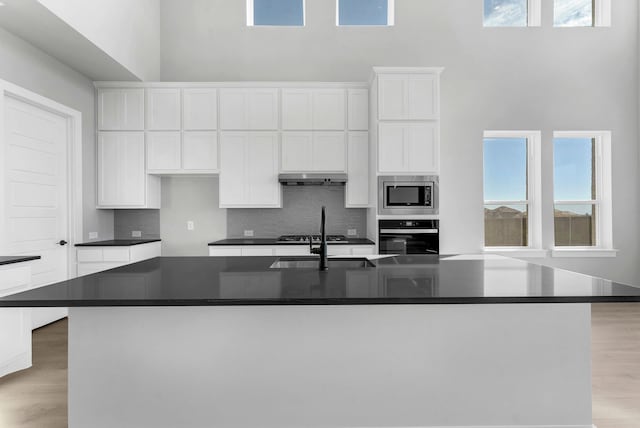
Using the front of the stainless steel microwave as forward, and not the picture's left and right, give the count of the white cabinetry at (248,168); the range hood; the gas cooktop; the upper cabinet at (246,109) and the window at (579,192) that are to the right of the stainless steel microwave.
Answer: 4

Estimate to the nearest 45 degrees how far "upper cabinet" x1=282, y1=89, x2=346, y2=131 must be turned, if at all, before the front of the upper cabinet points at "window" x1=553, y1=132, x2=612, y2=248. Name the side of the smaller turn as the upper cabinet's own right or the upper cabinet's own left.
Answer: approximately 90° to the upper cabinet's own left

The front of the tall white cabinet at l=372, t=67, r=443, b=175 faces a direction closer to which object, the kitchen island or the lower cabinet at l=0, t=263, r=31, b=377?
the kitchen island

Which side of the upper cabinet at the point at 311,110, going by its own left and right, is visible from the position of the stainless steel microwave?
left

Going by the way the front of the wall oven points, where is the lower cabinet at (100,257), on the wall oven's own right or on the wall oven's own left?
on the wall oven's own right

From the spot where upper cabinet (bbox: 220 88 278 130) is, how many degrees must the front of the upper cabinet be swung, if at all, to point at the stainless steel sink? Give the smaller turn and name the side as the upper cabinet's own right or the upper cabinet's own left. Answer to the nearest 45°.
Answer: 0° — it already faces it

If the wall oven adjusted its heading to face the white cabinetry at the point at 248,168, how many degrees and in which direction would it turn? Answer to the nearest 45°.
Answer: approximately 90° to its right

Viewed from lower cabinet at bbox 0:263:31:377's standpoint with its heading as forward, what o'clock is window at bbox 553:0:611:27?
The window is roughly at 11 o'clock from the lower cabinet.

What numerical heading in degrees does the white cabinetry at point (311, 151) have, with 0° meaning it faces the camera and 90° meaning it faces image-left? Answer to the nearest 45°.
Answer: approximately 0°

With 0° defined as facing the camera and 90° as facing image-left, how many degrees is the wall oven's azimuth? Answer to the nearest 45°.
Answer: approximately 0°

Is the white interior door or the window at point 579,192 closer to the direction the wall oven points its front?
the white interior door

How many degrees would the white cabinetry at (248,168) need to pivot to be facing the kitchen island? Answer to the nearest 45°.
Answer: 0° — it already faces it

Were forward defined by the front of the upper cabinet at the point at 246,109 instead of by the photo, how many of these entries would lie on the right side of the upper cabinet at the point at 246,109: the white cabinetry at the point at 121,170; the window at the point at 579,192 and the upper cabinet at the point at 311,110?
1
